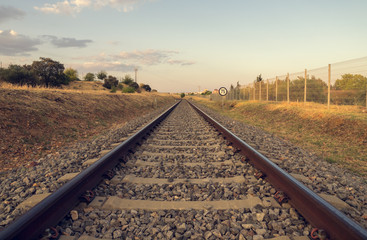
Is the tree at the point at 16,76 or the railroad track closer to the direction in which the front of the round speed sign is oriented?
the railroad track

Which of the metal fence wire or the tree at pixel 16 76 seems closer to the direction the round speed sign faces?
the metal fence wire

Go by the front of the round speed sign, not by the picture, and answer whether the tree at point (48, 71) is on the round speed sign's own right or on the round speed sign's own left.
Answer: on the round speed sign's own right

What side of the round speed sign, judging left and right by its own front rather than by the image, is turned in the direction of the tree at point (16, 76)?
right

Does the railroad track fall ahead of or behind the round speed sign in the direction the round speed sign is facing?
ahead

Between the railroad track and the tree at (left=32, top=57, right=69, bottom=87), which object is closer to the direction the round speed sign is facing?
the railroad track

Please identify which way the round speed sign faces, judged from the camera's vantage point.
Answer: facing the viewer

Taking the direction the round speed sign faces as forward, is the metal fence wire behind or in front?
in front
